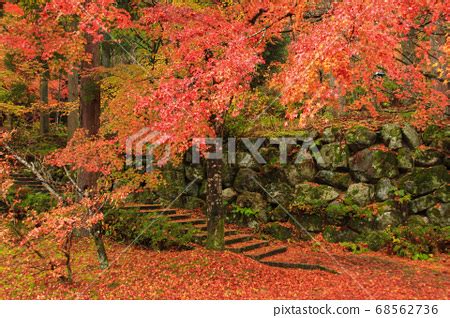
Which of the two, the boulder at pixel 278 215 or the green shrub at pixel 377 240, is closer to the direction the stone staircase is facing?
the green shrub

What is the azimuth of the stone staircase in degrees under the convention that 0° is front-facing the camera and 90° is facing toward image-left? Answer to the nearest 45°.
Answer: approximately 315°

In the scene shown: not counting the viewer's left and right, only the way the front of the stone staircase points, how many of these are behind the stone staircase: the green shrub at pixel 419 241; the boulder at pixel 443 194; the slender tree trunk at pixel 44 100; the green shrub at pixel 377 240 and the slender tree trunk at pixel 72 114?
2

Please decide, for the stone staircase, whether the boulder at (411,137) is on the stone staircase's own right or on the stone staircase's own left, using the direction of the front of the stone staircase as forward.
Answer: on the stone staircase's own left

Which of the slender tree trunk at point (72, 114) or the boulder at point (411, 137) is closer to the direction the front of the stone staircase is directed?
the boulder

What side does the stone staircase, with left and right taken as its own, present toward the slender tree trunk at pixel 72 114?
back

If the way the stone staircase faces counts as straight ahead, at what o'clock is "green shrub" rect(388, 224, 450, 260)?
The green shrub is roughly at 11 o'clock from the stone staircase.

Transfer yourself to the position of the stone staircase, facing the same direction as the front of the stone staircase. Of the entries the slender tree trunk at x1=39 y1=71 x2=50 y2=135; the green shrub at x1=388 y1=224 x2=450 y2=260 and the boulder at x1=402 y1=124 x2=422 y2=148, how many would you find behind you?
1

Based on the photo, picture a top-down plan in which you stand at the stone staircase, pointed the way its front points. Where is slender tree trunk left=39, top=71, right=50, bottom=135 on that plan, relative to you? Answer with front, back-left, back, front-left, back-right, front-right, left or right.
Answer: back

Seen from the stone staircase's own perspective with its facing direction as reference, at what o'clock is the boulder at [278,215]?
The boulder is roughly at 9 o'clock from the stone staircase.

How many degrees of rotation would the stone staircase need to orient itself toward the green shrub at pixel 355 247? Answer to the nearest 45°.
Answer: approximately 45° to its left

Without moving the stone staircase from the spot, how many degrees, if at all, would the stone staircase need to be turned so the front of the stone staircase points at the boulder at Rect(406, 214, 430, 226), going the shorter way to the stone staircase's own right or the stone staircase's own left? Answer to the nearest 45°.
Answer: approximately 45° to the stone staircase's own left

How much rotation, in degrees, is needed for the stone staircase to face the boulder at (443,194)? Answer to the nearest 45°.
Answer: approximately 45° to its left
